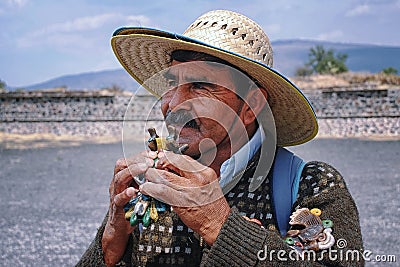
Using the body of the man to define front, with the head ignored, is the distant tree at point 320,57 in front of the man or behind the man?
behind

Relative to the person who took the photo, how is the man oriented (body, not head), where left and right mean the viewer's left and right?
facing the viewer and to the left of the viewer

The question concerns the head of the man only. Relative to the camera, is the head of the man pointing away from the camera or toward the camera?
toward the camera

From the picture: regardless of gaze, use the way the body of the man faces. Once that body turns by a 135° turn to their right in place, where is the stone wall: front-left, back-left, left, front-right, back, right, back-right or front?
front
